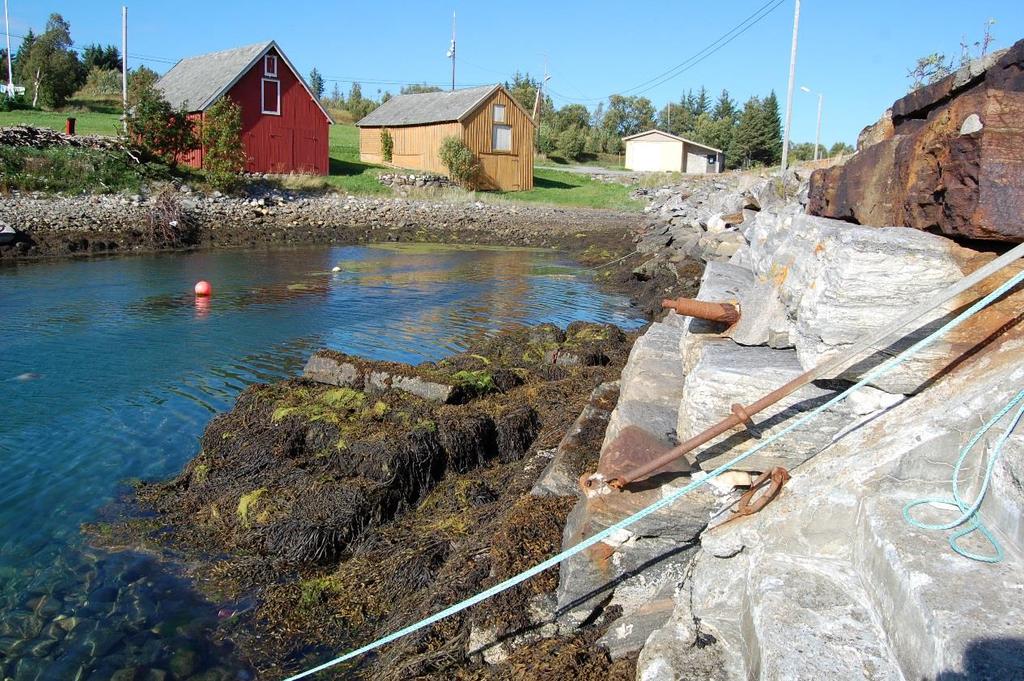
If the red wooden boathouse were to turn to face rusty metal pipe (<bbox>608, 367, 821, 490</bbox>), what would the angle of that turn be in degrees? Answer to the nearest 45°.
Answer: approximately 45° to its right

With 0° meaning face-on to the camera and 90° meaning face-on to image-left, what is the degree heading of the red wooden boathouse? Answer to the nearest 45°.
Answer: approximately 315°

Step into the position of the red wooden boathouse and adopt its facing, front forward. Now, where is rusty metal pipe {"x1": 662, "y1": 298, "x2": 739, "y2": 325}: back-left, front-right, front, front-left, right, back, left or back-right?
front-right

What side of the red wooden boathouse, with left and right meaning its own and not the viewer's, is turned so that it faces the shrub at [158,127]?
right

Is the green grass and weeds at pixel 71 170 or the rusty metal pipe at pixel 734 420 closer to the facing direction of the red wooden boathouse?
the rusty metal pipe

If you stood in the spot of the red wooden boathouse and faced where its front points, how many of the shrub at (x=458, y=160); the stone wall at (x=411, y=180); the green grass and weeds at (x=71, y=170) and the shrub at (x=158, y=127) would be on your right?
2

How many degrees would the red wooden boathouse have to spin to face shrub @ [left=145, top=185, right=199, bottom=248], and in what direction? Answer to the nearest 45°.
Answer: approximately 45° to its right

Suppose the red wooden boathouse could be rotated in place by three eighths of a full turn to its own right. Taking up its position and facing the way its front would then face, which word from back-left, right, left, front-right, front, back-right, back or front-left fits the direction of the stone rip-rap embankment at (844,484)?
left

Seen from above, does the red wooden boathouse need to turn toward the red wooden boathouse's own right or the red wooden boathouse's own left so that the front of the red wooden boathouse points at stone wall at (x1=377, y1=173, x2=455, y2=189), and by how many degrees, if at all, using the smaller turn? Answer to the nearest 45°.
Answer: approximately 45° to the red wooden boathouse's own left

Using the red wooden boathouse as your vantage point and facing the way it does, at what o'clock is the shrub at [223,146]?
The shrub is roughly at 2 o'clock from the red wooden boathouse.

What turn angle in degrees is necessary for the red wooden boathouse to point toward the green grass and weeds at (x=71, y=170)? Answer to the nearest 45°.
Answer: approximately 90° to its right
